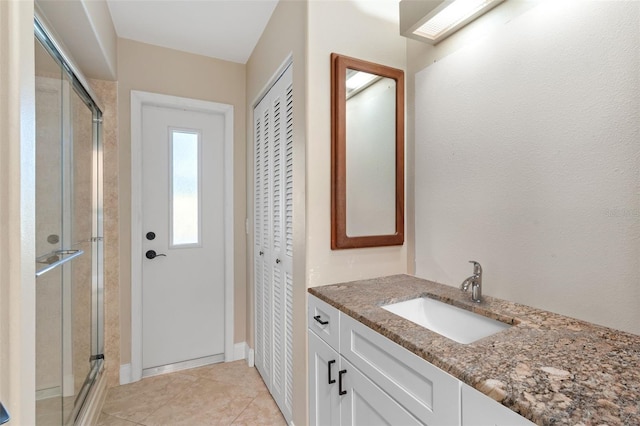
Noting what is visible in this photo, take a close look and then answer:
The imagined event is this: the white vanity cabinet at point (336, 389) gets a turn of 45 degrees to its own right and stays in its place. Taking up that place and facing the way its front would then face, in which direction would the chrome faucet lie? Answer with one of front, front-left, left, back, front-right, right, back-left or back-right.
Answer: back

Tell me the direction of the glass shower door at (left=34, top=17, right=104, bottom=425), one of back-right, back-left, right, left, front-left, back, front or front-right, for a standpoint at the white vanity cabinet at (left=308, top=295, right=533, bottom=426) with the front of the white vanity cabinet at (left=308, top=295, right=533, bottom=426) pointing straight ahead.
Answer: front-right

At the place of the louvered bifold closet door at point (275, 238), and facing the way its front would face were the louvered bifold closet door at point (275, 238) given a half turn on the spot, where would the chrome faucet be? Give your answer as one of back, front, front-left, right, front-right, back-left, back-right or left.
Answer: front-right

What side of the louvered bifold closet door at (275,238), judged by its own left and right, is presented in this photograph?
left

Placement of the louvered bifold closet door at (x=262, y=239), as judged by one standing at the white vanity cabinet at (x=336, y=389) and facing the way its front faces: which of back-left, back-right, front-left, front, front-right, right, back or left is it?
right

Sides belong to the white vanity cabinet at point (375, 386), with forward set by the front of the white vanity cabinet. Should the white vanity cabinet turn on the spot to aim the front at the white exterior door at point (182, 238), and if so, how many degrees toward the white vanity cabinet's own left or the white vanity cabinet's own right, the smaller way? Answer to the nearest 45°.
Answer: approximately 90° to the white vanity cabinet's own right

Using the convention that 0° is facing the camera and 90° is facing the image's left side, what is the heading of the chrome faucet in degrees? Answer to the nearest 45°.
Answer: approximately 45°

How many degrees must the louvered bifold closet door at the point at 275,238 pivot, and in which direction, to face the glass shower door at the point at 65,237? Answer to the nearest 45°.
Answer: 0° — it already faces it

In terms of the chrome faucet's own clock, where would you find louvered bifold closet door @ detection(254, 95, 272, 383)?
The louvered bifold closet door is roughly at 2 o'clock from the chrome faucet.
